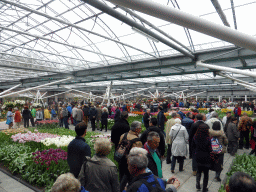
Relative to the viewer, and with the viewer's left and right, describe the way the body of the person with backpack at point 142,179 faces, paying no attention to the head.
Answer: facing away from the viewer and to the right of the viewer

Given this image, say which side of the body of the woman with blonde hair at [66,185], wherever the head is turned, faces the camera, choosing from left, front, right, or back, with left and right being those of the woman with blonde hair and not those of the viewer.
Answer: back

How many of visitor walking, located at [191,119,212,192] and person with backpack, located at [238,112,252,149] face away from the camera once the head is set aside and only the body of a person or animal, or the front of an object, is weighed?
2

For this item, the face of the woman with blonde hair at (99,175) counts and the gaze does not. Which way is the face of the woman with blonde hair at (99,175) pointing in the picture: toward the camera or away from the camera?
away from the camera

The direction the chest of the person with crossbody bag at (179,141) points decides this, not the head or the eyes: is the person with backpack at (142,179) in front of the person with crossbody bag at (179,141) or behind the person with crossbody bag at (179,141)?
behind

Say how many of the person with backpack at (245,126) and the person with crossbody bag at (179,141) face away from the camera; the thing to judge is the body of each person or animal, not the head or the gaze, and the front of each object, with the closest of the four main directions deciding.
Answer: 2

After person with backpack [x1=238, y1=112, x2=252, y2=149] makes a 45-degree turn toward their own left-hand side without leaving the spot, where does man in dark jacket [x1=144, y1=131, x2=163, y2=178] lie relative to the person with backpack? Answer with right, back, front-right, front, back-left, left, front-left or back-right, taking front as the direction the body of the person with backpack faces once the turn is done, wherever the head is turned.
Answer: back-left

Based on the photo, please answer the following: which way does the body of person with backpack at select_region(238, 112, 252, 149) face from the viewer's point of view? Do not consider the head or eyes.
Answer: away from the camera

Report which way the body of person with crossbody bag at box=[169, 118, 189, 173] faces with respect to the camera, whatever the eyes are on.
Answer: away from the camera

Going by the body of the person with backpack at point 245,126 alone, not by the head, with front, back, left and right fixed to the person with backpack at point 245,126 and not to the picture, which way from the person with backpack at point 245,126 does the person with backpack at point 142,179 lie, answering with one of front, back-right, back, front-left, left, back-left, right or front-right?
back

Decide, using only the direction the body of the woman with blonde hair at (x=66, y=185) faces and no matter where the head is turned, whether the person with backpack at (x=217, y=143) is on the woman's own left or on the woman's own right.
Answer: on the woman's own right
